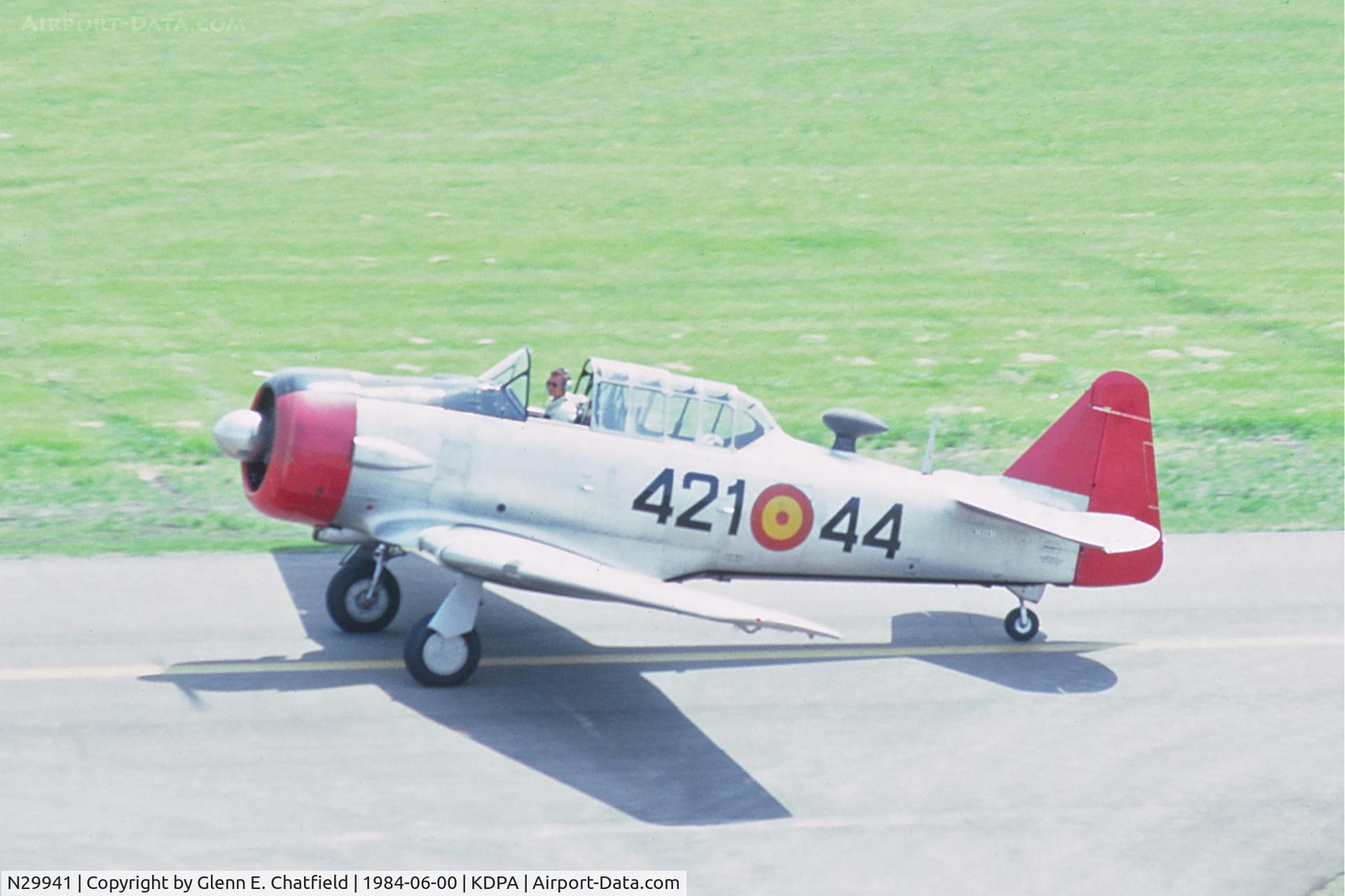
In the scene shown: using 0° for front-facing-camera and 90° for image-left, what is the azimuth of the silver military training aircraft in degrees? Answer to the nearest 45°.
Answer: approximately 90°
